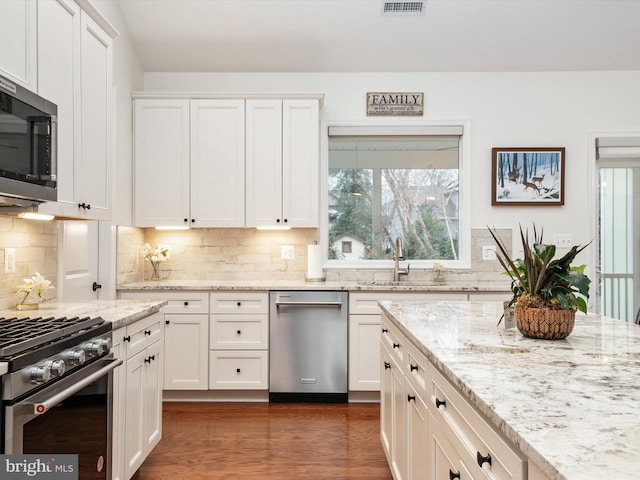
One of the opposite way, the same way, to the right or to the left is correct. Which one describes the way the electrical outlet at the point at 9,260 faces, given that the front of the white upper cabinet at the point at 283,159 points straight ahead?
to the left

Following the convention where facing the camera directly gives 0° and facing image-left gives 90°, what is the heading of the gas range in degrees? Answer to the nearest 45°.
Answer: approximately 315°

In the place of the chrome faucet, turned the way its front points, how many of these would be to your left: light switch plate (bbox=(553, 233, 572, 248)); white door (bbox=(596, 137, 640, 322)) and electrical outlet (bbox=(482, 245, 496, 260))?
3

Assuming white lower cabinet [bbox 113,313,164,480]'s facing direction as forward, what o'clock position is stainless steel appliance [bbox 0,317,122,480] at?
The stainless steel appliance is roughly at 2 o'clock from the white lower cabinet.

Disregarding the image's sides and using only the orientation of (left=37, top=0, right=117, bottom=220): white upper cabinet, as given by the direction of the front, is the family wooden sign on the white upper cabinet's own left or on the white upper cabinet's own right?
on the white upper cabinet's own left

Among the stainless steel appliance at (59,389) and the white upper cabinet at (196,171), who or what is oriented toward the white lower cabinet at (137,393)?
the white upper cabinet

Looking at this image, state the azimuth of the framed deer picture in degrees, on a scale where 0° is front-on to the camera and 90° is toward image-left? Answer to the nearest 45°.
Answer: approximately 0°

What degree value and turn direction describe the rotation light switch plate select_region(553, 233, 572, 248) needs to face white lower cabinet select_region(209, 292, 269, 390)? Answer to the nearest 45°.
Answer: approximately 45° to its right
